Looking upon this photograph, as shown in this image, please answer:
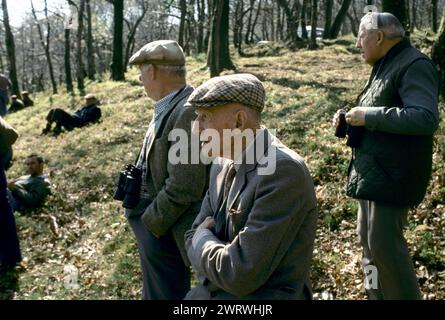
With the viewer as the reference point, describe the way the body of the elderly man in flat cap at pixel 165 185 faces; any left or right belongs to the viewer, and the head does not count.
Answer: facing to the left of the viewer

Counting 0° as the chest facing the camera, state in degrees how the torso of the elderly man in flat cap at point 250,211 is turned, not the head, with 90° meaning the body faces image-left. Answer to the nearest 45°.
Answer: approximately 90°

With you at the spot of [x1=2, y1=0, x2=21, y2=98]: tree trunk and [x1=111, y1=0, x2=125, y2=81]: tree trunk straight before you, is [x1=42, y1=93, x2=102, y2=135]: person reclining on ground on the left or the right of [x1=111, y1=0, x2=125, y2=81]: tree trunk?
right

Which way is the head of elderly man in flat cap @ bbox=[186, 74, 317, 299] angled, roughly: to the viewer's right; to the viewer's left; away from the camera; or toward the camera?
to the viewer's left

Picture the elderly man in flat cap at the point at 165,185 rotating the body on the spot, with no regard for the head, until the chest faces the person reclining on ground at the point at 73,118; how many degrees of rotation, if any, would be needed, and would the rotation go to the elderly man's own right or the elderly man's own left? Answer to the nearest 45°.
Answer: approximately 90° to the elderly man's own right

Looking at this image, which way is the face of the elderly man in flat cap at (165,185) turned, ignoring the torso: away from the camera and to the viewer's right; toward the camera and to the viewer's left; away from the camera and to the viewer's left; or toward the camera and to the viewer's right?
away from the camera and to the viewer's left
